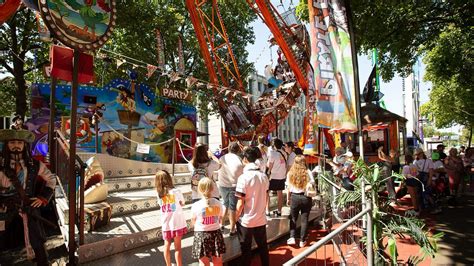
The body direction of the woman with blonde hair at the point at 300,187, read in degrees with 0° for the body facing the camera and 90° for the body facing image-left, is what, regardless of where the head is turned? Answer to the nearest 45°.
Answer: approximately 180°

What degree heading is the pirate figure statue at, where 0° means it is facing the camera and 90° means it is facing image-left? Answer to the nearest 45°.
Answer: approximately 0°

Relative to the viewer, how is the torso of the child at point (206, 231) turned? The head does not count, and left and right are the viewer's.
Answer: facing away from the viewer

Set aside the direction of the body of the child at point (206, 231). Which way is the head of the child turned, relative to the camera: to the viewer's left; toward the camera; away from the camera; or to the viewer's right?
away from the camera

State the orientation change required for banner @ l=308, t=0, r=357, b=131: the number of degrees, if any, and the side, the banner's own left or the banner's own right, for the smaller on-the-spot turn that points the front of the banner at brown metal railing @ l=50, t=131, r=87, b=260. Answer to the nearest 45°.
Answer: approximately 90° to the banner's own right

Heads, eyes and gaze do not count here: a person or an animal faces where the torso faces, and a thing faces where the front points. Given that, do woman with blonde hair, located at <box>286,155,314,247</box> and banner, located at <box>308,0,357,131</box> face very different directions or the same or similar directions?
very different directions

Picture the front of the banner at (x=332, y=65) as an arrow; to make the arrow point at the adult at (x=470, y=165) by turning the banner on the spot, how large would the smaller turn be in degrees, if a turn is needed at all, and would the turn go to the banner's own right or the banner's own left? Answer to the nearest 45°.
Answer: approximately 135° to the banner's own left

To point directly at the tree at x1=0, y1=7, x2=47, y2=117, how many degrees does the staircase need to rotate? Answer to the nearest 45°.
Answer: approximately 180°

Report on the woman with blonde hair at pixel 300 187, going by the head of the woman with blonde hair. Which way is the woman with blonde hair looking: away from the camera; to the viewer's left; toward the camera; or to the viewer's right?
away from the camera

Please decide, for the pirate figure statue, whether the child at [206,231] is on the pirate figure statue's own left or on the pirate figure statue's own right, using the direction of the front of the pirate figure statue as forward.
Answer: on the pirate figure statue's own left
